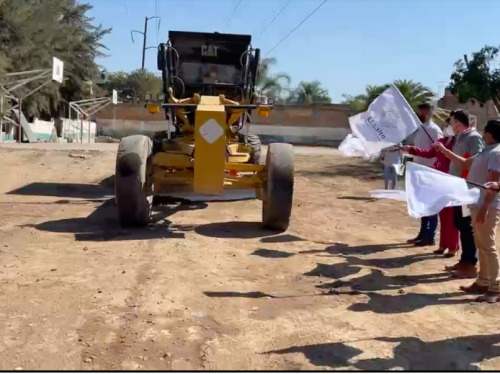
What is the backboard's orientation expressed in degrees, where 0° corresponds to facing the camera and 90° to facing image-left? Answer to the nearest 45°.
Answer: approximately 315°

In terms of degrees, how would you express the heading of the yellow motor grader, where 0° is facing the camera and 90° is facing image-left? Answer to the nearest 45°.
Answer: approximately 0°

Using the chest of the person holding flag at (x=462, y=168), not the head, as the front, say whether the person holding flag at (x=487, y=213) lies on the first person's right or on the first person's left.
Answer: on the first person's left

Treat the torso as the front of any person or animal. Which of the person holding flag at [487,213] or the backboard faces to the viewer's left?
the person holding flag

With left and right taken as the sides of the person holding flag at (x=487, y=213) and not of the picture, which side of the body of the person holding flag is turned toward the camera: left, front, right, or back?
left

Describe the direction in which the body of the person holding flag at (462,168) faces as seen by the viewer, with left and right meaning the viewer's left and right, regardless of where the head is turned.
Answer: facing to the left of the viewer
